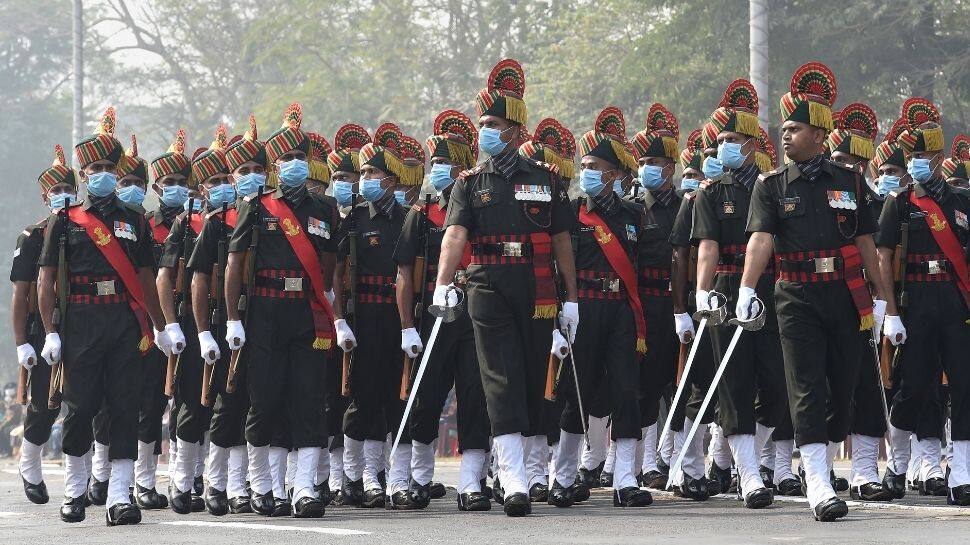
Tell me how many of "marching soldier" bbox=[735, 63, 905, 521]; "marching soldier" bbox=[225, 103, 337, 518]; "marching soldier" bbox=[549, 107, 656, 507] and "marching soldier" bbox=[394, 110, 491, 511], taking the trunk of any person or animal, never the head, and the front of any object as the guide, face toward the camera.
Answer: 4

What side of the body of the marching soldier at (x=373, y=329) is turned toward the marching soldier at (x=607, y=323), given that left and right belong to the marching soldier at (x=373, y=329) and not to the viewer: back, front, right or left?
left

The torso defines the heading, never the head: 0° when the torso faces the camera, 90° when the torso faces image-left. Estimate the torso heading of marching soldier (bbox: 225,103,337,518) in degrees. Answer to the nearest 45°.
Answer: approximately 0°

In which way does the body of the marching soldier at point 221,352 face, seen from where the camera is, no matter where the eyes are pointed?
toward the camera

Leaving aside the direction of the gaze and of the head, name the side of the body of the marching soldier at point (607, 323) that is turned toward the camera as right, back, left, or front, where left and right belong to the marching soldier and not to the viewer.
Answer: front

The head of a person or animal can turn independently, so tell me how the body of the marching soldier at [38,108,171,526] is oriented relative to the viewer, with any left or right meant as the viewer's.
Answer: facing the viewer

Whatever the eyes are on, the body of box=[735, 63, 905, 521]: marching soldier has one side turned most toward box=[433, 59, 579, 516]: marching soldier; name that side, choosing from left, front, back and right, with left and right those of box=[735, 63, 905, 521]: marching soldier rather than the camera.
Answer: right

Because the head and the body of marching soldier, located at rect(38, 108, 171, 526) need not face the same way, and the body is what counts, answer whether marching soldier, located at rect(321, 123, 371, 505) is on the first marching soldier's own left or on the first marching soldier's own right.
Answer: on the first marching soldier's own left

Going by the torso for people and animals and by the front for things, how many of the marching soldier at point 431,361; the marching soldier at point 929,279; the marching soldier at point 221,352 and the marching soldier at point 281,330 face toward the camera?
4
